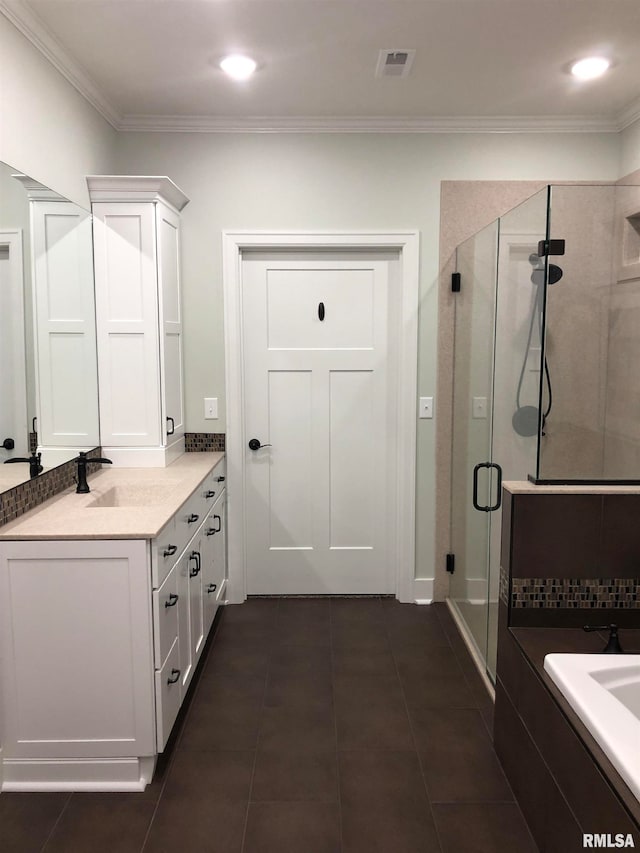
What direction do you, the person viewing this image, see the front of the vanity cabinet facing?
facing to the right of the viewer

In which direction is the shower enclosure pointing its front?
to the viewer's left

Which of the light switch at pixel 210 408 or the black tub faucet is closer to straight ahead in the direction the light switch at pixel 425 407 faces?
the black tub faucet

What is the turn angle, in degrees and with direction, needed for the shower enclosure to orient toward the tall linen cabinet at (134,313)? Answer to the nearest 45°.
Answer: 0° — it already faces it

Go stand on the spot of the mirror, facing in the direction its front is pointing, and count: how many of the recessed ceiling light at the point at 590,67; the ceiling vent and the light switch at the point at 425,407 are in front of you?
3

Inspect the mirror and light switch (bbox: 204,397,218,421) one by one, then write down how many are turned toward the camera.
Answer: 1

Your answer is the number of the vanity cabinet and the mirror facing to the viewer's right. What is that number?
2

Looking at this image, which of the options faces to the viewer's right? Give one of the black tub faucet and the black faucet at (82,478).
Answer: the black faucet

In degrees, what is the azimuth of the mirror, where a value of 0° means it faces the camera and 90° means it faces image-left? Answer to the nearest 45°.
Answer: approximately 270°
